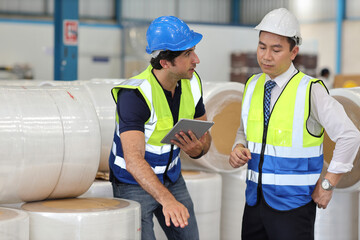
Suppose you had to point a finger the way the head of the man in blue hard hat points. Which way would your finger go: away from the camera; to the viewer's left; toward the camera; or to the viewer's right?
to the viewer's right

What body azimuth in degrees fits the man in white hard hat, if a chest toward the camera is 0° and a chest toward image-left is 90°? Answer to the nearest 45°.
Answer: approximately 45°

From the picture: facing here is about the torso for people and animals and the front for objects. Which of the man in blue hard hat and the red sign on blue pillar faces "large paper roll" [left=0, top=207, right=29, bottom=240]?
the red sign on blue pillar

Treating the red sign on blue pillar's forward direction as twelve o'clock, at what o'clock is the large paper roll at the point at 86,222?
The large paper roll is roughly at 12 o'clock from the red sign on blue pillar.

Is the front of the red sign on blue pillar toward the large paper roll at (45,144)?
yes

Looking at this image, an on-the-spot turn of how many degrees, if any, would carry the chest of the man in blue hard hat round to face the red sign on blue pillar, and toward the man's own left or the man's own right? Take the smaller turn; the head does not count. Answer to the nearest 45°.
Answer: approximately 135° to the man's own left

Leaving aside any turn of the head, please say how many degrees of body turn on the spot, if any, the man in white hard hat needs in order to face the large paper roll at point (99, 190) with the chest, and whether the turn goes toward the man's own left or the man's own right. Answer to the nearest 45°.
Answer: approximately 90° to the man's own right

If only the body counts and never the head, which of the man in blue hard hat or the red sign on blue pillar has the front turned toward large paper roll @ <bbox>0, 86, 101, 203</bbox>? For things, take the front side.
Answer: the red sign on blue pillar
